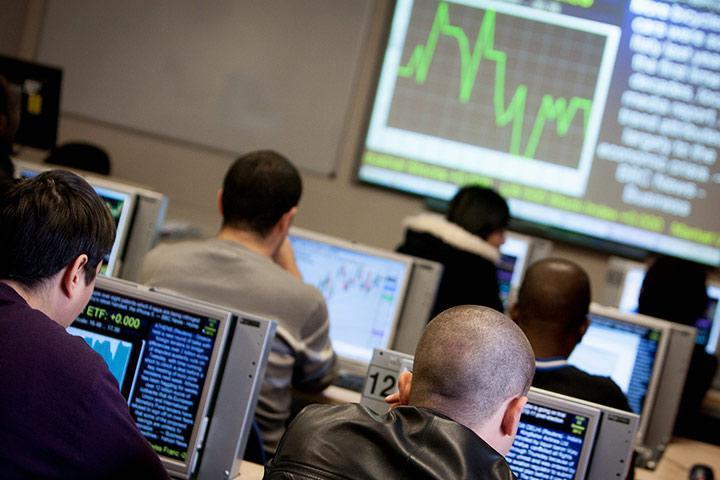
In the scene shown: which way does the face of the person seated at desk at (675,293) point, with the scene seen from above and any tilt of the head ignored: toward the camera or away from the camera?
away from the camera

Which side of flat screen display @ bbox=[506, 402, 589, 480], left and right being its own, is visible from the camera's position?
front

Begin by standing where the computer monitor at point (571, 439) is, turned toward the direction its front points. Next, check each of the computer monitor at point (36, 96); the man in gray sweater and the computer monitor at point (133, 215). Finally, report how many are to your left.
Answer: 0

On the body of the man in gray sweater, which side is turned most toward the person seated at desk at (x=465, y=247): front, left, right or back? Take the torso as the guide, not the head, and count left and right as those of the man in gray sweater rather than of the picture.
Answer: front

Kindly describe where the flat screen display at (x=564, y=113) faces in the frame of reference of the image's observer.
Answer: facing the viewer

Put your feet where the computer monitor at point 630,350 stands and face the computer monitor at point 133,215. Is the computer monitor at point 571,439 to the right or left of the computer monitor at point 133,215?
left

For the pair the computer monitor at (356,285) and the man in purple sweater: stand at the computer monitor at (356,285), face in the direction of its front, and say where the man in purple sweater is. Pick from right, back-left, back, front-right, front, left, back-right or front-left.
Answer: front

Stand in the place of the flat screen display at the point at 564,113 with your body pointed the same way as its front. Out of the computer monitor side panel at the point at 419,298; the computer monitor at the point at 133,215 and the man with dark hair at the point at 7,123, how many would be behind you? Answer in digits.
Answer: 0

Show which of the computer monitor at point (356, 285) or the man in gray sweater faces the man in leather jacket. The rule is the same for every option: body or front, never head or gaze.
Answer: the computer monitor

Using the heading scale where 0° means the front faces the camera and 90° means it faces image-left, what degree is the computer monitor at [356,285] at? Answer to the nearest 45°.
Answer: approximately 0°

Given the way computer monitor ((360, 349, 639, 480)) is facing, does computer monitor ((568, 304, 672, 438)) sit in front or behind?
behind

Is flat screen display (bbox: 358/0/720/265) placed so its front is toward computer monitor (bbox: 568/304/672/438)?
yes

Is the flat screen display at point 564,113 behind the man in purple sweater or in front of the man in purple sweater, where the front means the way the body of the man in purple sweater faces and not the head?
in front

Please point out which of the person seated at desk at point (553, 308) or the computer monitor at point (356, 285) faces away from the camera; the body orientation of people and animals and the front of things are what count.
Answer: the person seated at desk

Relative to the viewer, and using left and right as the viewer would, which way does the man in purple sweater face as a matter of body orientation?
facing away from the viewer and to the right of the viewer

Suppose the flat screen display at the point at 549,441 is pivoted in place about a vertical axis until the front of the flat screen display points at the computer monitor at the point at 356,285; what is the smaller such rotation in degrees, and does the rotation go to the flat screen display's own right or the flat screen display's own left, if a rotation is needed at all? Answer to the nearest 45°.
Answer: approximately 135° to the flat screen display's own right

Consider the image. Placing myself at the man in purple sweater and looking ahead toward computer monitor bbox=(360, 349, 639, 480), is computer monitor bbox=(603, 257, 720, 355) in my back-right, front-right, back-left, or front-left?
front-left

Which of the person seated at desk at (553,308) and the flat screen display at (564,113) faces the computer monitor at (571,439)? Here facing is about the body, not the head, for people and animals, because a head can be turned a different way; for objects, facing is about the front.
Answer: the flat screen display

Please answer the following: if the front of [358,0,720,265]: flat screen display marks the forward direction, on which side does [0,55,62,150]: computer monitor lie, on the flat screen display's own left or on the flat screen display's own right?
on the flat screen display's own right

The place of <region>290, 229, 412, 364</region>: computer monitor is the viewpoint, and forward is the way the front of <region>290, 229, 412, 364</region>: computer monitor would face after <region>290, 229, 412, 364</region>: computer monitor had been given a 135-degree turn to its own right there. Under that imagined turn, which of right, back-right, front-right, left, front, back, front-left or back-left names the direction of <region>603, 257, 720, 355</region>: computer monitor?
right

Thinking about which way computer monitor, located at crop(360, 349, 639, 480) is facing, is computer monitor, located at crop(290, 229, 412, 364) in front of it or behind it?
behind

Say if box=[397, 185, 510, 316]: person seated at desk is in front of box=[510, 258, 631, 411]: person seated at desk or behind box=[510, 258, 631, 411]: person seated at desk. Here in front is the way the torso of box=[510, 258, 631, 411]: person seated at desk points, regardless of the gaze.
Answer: in front
